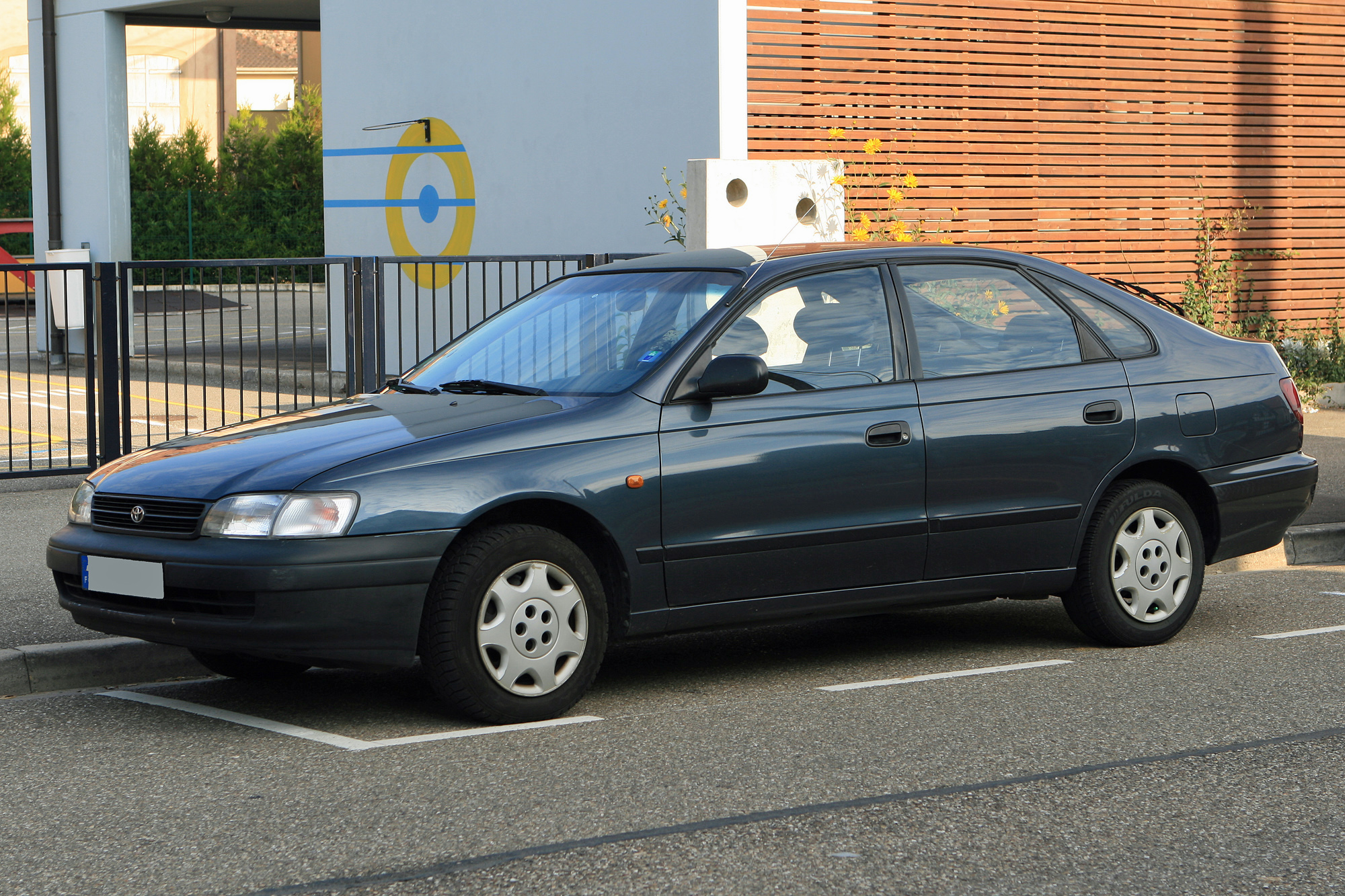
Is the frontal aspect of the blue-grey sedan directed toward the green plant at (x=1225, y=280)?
no

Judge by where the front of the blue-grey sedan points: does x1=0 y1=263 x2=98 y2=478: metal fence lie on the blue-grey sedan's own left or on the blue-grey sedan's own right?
on the blue-grey sedan's own right

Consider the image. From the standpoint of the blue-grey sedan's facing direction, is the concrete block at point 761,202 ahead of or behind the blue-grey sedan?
behind

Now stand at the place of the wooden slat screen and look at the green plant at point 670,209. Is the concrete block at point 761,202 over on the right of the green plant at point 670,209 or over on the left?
left

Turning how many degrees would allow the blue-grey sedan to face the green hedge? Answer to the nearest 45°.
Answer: approximately 135° to its right

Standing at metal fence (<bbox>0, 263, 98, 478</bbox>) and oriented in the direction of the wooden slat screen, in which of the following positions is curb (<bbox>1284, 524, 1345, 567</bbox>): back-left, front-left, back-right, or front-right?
front-right

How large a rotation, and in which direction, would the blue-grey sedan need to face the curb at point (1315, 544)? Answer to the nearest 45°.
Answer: approximately 180°

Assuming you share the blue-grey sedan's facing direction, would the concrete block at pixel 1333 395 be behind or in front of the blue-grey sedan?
behind

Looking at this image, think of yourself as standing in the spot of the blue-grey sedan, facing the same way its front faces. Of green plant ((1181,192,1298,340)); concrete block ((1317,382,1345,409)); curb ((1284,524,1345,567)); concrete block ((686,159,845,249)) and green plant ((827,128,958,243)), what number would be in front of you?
0

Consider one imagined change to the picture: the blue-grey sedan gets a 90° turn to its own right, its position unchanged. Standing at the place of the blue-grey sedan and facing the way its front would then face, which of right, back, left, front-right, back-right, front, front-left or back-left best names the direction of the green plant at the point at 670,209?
front-right

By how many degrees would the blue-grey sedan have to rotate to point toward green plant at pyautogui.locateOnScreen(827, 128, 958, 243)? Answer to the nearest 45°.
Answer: approximately 135° to its right

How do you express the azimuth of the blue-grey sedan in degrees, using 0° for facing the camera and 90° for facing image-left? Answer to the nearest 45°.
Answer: approximately 45°

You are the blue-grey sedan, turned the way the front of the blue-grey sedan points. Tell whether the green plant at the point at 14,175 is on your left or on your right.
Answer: on your right
